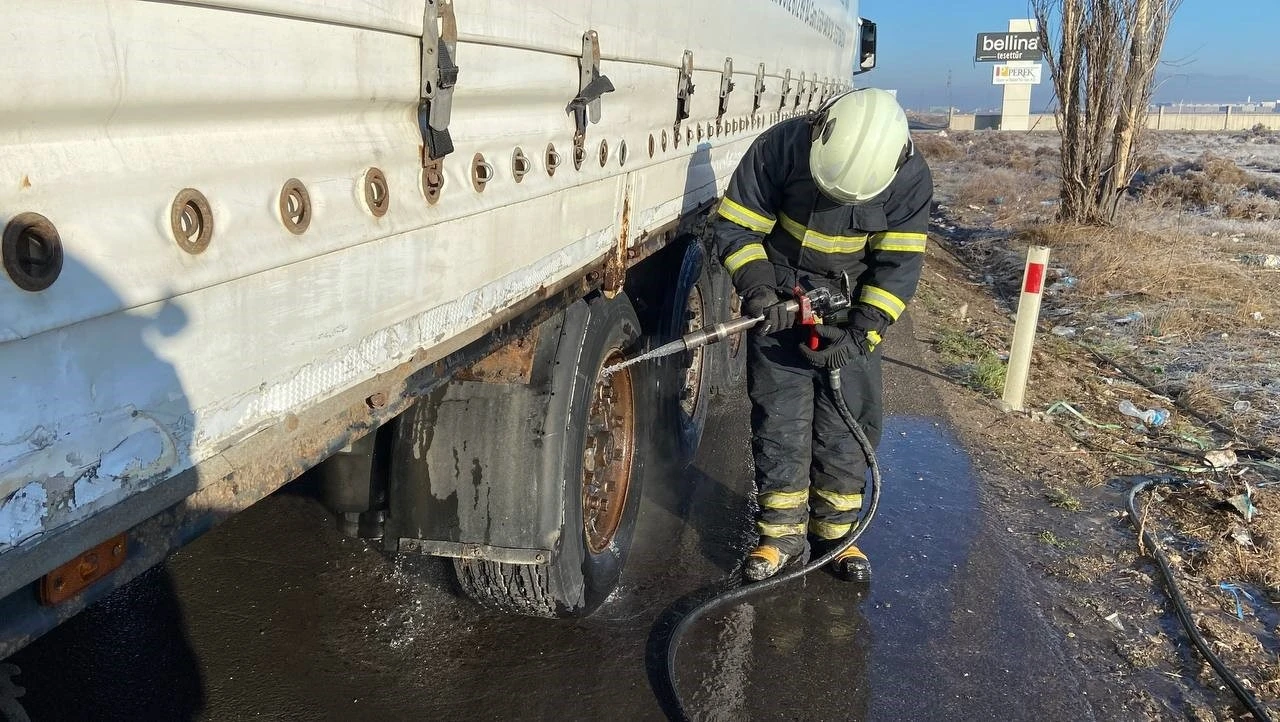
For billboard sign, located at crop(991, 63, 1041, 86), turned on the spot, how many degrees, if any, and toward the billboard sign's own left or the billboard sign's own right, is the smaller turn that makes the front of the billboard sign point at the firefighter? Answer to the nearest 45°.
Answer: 0° — it already faces them

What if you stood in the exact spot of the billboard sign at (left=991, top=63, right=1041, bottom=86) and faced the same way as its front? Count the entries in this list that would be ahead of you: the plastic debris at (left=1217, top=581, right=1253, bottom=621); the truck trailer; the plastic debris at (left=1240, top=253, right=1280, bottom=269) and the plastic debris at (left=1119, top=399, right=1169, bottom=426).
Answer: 4

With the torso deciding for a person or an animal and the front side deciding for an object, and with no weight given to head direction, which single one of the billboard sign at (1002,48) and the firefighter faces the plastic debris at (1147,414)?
the billboard sign

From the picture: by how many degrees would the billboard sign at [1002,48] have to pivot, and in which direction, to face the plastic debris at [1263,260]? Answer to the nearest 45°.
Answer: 0° — it already faces it

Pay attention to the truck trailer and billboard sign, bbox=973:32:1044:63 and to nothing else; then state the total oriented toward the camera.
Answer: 1

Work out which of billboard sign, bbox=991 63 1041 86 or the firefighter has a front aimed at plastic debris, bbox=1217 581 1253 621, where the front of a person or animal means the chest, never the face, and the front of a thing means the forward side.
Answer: the billboard sign

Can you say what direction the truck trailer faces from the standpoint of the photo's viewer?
facing away from the viewer and to the right of the viewer

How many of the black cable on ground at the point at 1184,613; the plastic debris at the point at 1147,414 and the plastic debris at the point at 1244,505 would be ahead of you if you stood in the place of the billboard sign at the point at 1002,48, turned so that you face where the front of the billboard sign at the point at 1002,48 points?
3

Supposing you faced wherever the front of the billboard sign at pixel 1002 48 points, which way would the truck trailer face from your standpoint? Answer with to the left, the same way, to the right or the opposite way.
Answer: the opposite way

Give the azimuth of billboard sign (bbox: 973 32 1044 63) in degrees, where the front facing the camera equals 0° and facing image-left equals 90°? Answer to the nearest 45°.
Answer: approximately 0°

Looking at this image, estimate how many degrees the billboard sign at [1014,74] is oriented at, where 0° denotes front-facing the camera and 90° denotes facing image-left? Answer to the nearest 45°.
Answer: approximately 0°

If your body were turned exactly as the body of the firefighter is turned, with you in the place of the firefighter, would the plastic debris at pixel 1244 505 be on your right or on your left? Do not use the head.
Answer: on your left
